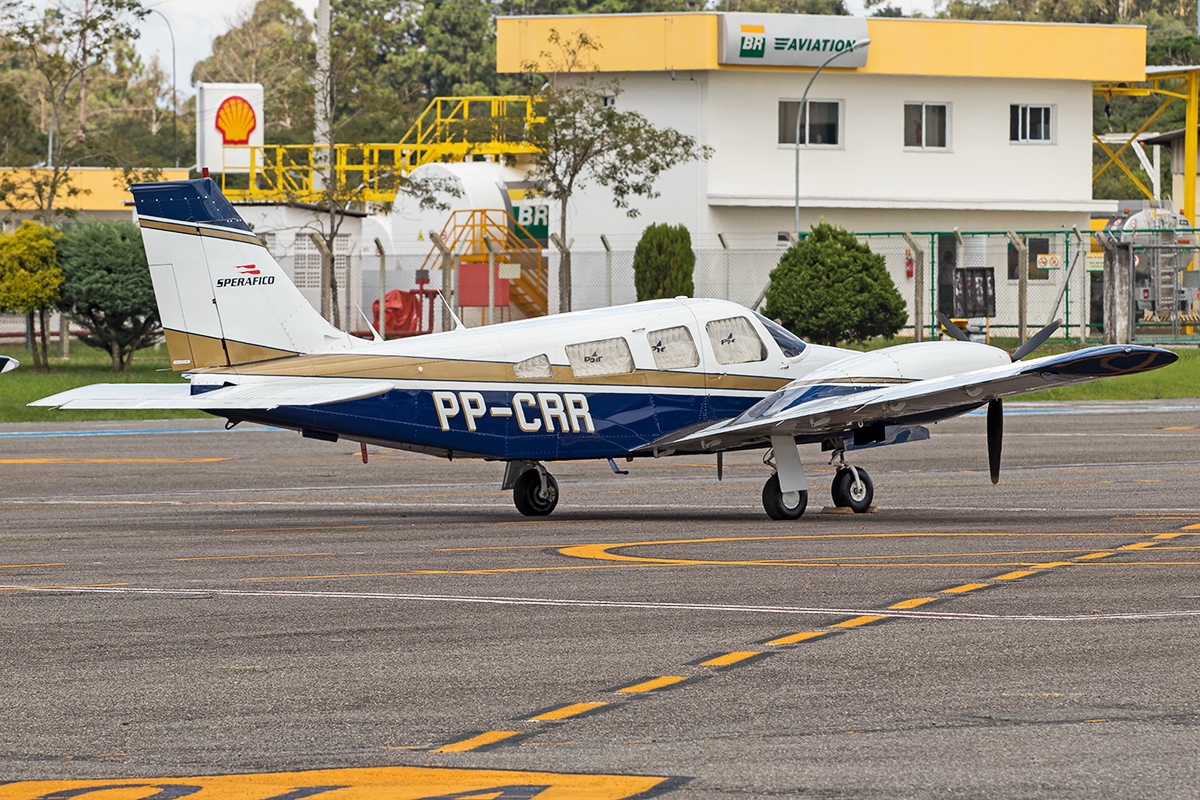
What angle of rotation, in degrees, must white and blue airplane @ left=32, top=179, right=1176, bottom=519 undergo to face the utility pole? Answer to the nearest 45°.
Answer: approximately 45° to its left

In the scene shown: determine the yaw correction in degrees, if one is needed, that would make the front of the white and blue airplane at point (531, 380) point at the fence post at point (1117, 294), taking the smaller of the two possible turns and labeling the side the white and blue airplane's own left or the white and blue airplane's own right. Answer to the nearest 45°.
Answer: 0° — it already faces it

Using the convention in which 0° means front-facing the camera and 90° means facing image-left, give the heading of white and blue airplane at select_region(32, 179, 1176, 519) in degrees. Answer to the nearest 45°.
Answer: approximately 225°

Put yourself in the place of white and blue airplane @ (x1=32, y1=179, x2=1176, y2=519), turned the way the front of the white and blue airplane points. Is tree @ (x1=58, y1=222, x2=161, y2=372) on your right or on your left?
on your left

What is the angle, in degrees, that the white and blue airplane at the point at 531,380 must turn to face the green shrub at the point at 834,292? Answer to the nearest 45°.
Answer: approximately 45° to its left

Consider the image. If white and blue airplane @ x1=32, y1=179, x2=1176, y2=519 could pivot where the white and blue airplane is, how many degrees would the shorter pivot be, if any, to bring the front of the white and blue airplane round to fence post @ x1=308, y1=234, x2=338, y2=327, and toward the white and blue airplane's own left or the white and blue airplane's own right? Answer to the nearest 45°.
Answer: approximately 45° to the white and blue airplane's own left

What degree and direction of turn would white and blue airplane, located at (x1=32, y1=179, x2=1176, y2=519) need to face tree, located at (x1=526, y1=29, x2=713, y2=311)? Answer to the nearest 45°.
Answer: approximately 45° to its left

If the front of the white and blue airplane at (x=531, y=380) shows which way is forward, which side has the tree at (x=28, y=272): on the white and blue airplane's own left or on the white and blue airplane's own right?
on the white and blue airplane's own left
